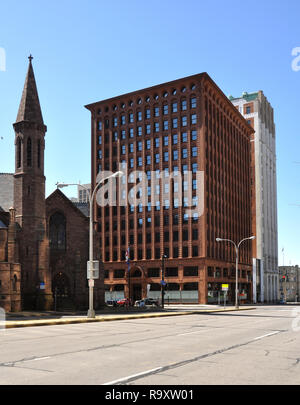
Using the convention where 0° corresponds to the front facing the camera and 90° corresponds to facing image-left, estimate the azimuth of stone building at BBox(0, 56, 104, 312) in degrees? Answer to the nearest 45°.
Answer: approximately 0°
